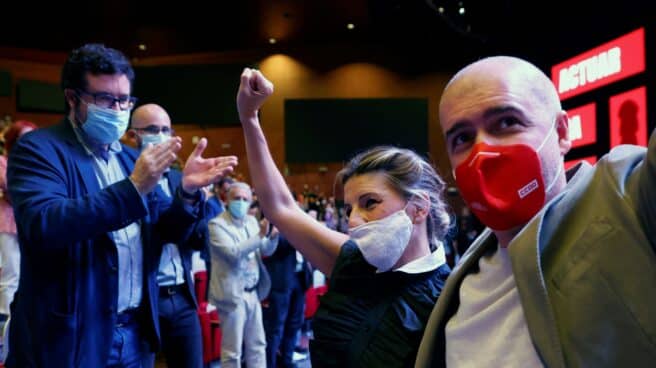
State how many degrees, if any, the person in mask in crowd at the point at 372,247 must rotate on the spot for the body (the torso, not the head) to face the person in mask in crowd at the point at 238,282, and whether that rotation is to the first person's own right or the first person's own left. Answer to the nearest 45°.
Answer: approximately 135° to the first person's own right

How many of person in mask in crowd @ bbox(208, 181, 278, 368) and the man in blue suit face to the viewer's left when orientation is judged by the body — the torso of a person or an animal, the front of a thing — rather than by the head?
0

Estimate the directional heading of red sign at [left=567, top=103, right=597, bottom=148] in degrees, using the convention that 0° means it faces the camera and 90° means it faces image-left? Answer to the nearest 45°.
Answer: approximately 45°

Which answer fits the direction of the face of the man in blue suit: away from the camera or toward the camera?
toward the camera

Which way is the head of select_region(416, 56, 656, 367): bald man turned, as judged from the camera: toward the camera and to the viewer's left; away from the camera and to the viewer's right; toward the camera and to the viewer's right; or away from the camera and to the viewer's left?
toward the camera and to the viewer's left

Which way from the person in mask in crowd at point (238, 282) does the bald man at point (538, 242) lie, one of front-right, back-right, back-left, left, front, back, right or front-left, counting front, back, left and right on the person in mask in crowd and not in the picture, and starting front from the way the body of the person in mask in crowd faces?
front-right

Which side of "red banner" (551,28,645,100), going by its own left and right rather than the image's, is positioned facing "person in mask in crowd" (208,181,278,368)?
front

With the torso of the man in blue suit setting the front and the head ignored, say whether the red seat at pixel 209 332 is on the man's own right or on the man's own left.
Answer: on the man's own left

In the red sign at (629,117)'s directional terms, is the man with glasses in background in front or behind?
in front

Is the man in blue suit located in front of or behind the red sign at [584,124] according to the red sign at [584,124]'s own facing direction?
in front

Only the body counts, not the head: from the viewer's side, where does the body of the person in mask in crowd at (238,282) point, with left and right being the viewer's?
facing the viewer and to the right of the viewer
